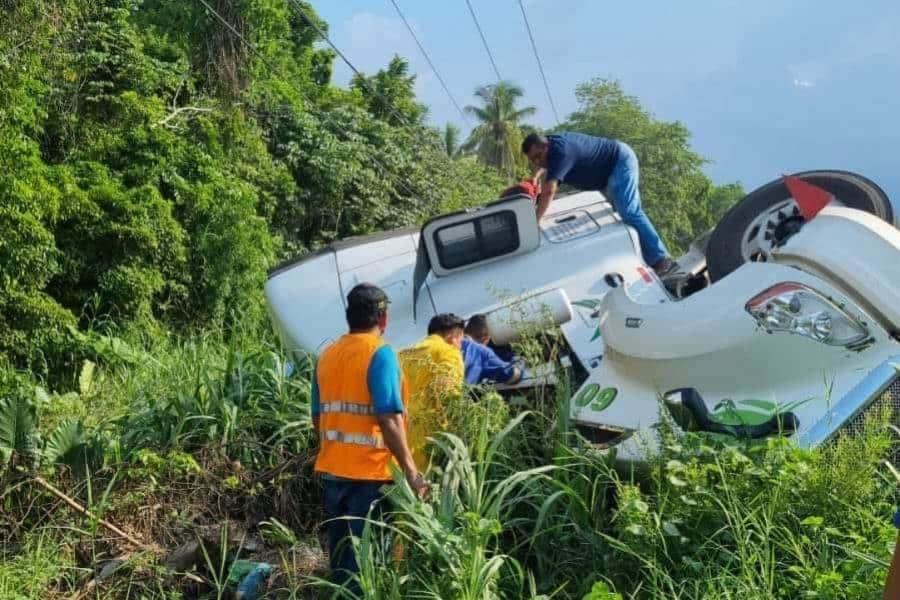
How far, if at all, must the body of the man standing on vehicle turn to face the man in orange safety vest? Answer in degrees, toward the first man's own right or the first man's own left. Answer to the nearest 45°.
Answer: approximately 90° to the first man's own left

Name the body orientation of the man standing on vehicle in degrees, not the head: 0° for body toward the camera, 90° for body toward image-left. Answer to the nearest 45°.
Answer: approximately 90°

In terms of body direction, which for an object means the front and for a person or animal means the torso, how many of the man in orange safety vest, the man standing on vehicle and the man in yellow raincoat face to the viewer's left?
1

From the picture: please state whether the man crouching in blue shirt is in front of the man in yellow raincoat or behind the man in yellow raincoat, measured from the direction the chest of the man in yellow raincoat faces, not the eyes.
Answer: in front

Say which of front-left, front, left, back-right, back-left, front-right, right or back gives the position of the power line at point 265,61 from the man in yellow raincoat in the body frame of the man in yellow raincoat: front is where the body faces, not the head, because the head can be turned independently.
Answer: front-left

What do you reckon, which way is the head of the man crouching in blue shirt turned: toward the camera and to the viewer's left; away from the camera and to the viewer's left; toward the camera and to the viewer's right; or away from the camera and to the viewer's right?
away from the camera and to the viewer's right

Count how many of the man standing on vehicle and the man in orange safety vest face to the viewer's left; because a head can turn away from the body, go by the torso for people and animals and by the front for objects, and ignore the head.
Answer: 1

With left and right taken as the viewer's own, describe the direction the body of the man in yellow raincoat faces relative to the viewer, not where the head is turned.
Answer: facing away from the viewer and to the right of the viewer

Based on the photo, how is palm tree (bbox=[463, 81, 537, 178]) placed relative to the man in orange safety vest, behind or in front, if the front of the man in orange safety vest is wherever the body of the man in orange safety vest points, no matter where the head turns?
in front

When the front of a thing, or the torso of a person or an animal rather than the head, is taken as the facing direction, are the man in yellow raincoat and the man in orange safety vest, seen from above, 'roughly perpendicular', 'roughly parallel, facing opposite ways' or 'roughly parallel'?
roughly parallel

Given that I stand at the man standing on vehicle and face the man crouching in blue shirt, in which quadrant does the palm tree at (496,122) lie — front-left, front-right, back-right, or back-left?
back-right
